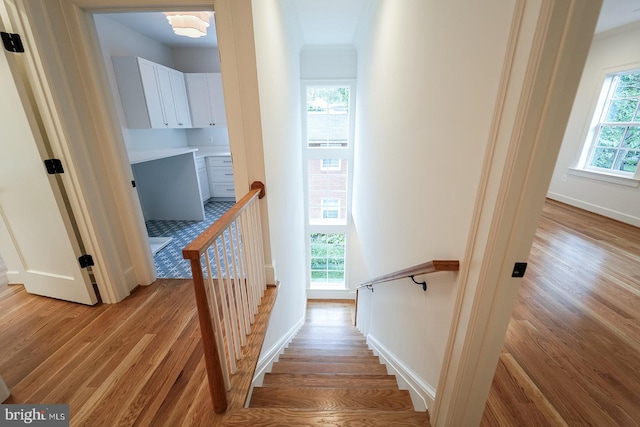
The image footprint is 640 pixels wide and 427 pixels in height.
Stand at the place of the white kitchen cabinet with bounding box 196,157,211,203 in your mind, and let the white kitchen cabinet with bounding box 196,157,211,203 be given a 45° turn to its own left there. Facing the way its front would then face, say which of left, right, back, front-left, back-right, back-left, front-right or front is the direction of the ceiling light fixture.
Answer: right

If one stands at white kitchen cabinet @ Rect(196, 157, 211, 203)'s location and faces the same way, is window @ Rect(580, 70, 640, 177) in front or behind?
in front

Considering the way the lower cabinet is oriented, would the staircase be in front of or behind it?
in front

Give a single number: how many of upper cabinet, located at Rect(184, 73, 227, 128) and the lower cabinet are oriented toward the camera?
2

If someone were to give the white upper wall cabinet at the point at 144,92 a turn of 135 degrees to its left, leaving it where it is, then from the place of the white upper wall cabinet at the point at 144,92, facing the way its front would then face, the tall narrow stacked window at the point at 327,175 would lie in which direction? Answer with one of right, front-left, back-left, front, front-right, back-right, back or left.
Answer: right

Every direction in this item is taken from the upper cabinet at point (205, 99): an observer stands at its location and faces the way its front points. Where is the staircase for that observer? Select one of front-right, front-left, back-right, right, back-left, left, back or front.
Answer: front

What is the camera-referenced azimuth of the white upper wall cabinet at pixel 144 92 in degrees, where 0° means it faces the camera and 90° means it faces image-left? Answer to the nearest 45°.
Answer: approximately 315°

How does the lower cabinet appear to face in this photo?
toward the camera

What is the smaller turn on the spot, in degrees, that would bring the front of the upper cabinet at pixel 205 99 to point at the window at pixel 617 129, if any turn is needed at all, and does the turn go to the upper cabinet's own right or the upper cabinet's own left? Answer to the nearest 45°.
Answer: approximately 45° to the upper cabinet's own left

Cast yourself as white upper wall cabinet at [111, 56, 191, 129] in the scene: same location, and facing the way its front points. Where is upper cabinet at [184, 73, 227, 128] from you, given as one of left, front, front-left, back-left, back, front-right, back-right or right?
left

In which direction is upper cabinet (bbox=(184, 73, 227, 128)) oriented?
toward the camera
